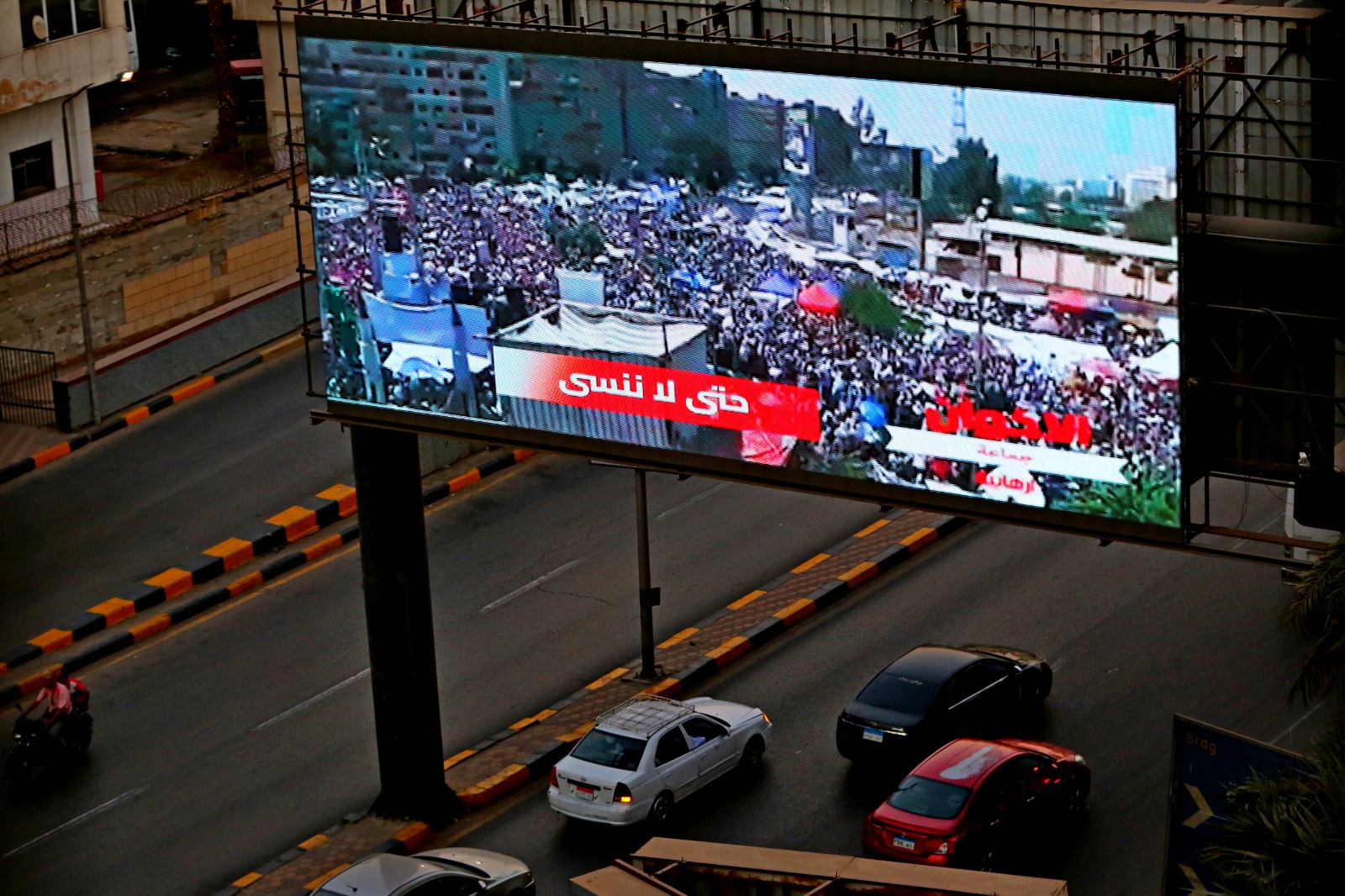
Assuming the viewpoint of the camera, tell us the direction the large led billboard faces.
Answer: facing the viewer and to the left of the viewer

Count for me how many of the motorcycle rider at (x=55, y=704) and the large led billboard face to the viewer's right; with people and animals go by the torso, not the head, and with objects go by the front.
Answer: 0

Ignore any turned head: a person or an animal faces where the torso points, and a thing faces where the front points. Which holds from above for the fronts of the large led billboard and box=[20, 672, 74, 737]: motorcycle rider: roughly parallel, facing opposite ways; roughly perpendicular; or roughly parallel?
roughly parallel

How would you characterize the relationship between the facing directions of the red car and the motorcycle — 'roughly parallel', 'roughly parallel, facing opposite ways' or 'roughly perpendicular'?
roughly parallel, facing opposite ways

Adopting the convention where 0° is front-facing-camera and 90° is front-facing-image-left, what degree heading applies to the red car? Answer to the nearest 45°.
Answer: approximately 225°

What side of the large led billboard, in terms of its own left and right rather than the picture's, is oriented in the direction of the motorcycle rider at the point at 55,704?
right

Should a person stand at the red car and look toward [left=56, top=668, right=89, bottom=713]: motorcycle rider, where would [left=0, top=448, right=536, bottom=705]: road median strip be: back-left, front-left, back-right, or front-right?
front-right

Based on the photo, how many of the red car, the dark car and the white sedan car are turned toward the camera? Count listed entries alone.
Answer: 0

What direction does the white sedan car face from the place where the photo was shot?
facing away from the viewer and to the right of the viewer

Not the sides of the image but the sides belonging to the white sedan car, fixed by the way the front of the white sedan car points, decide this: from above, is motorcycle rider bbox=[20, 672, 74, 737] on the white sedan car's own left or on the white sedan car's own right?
on the white sedan car's own left

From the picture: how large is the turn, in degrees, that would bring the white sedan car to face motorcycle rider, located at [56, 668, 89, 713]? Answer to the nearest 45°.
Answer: approximately 135° to its left

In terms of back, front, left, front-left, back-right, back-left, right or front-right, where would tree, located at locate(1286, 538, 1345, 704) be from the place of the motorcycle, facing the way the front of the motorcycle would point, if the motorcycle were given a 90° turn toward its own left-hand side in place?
front

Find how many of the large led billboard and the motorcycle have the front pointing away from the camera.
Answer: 0

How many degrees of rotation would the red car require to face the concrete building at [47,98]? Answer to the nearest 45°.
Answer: approximately 90° to its left
